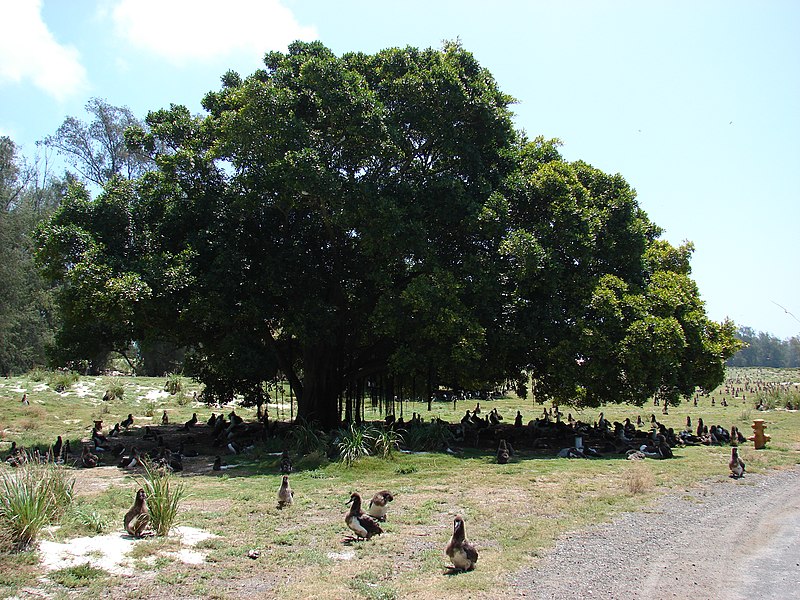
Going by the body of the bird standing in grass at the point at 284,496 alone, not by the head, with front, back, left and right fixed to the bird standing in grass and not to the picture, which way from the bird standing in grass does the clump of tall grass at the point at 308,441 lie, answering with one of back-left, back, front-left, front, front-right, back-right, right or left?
back

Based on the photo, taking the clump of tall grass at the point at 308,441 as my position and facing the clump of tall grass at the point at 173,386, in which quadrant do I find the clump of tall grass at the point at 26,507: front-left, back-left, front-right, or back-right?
back-left

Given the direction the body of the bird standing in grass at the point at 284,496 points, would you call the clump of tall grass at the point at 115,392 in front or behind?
behind

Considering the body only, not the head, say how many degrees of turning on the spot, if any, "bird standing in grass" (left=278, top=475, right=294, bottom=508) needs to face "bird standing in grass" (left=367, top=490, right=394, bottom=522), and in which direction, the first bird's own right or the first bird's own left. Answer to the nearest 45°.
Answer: approximately 45° to the first bird's own left

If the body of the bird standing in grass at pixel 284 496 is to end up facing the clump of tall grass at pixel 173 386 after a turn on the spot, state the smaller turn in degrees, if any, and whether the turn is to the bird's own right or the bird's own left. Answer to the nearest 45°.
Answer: approximately 180°

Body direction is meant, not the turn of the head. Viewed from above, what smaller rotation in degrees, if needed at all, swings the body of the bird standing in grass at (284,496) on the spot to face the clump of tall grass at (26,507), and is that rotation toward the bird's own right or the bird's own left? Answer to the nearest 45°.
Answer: approximately 45° to the bird's own right

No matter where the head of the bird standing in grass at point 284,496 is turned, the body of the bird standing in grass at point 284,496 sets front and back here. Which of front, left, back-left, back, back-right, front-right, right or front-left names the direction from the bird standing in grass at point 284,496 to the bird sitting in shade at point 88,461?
back-right

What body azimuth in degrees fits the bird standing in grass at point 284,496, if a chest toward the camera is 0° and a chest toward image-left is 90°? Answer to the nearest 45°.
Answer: approximately 0°

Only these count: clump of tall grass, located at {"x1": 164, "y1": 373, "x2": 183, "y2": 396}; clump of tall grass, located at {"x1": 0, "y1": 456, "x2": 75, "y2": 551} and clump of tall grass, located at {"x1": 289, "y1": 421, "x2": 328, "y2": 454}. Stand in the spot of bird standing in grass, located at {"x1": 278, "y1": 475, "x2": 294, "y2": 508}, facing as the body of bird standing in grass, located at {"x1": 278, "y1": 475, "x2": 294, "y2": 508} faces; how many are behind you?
2

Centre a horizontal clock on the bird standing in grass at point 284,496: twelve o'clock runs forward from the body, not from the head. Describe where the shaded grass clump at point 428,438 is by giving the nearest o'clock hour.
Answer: The shaded grass clump is roughly at 7 o'clock from the bird standing in grass.

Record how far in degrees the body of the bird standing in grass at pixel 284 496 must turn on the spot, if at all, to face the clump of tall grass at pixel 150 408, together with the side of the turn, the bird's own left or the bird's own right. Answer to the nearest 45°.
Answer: approximately 180°

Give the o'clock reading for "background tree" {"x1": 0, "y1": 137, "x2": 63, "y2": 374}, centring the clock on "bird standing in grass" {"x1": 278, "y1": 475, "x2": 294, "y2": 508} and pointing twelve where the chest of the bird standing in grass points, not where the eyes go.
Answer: The background tree is roughly at 5 o'clock from the bird standing in grass.

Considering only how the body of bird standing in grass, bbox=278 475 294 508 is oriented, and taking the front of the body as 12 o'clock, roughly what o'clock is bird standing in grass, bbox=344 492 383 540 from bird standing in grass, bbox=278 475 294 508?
bird standing in grass, bbox=344 492 383 540 is roughly at 11 o'clock from bird standing in grass, bbox=278 475 294 508.

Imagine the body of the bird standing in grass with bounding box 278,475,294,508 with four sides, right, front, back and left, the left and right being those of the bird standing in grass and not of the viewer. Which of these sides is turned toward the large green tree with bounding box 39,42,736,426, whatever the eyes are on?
back
